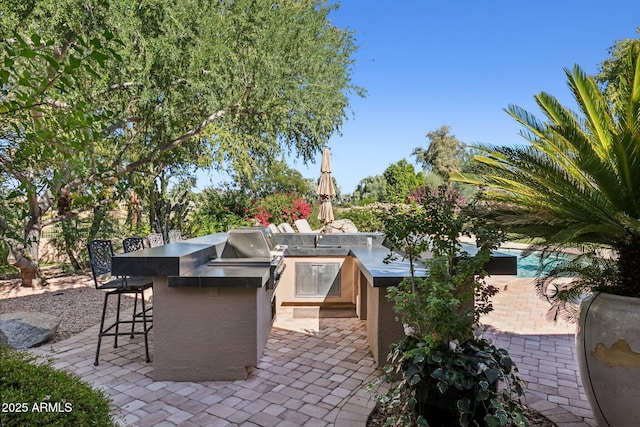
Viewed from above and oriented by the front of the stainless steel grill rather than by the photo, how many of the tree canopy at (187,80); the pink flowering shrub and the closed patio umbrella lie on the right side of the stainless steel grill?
0

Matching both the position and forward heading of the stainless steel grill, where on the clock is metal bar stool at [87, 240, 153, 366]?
The metal bar stool is roughly at 6 o'clock from the stainless steel grill.

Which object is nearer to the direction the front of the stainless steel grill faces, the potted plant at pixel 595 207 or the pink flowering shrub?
the potted plant

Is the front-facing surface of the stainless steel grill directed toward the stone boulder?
no

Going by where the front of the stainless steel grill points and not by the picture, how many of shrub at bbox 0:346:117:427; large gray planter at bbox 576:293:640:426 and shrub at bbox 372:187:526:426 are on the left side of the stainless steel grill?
0

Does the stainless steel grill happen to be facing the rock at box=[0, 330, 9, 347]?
no

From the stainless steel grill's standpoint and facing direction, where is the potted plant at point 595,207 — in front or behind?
in front

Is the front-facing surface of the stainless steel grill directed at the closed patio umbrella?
no

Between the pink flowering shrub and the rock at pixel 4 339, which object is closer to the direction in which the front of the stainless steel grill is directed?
the pink flowering shrub

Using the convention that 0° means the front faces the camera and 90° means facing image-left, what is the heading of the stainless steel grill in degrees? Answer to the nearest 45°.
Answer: approximately 270°

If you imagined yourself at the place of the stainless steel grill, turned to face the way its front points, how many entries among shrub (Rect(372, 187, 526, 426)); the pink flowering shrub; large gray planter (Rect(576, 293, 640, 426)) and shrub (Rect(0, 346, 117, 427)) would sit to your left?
1

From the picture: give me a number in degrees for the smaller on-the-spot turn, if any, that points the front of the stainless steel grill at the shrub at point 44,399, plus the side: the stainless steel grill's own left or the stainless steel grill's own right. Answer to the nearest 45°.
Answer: approximately 90° to the stainless steel grill's own right

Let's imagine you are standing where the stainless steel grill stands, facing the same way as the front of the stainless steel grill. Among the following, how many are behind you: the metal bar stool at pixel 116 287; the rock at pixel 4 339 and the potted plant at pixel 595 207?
2

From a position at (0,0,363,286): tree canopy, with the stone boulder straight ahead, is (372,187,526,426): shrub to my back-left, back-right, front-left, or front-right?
front-left

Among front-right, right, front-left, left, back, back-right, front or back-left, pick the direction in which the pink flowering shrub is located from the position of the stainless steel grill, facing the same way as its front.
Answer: left

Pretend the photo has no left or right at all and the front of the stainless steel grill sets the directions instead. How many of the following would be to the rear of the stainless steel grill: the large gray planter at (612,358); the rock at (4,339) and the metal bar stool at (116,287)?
2
